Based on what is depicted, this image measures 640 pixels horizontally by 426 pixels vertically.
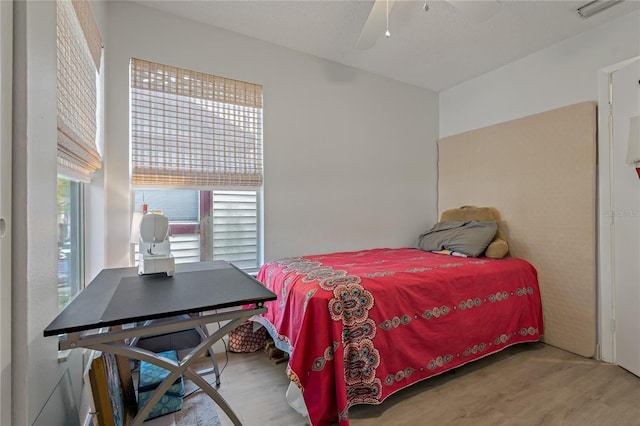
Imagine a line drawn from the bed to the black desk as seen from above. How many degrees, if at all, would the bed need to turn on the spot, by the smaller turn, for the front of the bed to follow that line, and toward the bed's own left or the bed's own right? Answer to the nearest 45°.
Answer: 0° — it already faces it

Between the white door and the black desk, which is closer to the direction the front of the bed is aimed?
the black desk

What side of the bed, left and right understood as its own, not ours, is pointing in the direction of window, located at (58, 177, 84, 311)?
front

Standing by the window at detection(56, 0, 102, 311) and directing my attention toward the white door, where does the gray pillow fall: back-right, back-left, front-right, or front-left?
front-left

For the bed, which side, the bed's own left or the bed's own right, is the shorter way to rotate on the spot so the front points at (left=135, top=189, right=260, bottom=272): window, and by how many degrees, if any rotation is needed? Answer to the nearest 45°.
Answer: approximately 45° to the bed's own right

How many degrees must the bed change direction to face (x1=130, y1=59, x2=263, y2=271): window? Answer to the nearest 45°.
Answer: approximately 45° to its right

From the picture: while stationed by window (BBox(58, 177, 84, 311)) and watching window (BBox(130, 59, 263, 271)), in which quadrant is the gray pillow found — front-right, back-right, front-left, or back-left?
front-right
